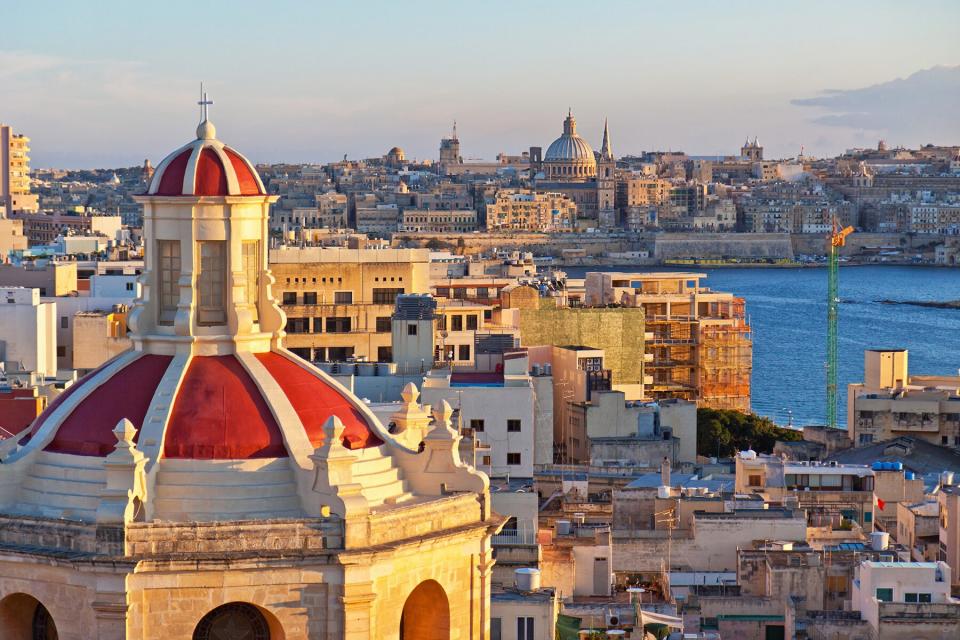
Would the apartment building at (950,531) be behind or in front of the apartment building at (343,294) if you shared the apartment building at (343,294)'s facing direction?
in front

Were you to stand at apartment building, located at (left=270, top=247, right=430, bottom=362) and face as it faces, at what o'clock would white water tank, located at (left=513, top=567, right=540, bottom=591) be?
The white water tank is roughly at 12 o'clock from the apartment building.

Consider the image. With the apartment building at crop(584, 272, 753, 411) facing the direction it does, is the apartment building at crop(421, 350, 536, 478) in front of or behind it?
in front

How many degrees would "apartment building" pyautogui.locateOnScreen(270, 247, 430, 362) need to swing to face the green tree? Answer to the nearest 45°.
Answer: approximately 45° to its left

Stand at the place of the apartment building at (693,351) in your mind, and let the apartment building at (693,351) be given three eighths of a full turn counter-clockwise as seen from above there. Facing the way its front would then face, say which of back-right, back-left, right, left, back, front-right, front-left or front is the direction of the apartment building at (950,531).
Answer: back-right

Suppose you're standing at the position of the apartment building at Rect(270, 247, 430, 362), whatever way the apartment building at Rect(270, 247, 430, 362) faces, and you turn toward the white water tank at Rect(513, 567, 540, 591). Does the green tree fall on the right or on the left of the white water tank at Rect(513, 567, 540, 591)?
left

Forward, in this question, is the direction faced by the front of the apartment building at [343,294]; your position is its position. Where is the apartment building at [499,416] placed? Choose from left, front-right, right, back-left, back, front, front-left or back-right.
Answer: front

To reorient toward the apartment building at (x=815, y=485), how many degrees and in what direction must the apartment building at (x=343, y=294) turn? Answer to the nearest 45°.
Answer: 0° — it already faces it

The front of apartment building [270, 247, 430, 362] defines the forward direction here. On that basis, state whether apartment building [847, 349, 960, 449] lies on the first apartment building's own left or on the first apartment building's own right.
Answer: on the first apartment building's own left

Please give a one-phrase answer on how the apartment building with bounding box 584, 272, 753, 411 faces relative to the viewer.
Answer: facing the viewer

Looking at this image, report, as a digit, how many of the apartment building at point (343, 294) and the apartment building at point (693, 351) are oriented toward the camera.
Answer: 2
